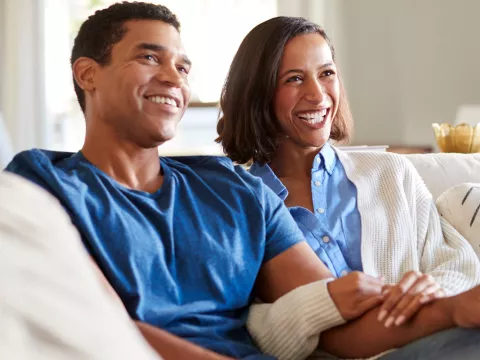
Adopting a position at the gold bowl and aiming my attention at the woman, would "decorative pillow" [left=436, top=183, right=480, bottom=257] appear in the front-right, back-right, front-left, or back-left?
front-left

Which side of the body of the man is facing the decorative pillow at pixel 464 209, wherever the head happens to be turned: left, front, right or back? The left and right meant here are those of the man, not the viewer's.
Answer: left

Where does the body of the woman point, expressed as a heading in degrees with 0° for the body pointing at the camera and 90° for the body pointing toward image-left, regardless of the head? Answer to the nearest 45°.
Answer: approximately 0°

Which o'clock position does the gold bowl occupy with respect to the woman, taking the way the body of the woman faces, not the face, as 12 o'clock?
The gold bowl is roughly at 7 o'clock from the woman.

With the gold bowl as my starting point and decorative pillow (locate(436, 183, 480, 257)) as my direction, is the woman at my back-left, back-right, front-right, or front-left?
front-right
